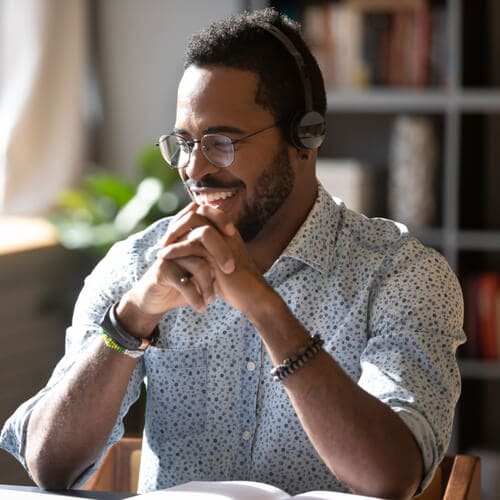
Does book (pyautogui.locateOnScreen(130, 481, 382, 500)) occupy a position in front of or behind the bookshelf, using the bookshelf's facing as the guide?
in front

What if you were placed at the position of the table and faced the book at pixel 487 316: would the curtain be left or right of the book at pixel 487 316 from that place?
left

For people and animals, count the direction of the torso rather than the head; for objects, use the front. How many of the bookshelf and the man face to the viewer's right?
0

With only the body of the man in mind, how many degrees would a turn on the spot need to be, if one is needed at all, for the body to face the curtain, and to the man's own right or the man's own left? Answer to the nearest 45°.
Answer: approximately 135° to the man's own right

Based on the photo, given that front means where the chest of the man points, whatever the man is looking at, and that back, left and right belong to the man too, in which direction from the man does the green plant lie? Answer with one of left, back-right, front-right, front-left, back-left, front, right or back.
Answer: back-right

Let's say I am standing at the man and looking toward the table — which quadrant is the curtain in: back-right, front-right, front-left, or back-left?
back-right

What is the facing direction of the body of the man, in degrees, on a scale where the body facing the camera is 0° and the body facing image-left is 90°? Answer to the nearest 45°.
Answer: approximately 45°

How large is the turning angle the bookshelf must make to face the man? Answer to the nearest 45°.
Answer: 0° — it already faces them

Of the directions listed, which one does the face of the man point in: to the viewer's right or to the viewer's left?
to the viewer's left

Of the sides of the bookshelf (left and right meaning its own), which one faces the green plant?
right

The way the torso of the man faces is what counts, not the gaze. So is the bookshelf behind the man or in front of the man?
behind
